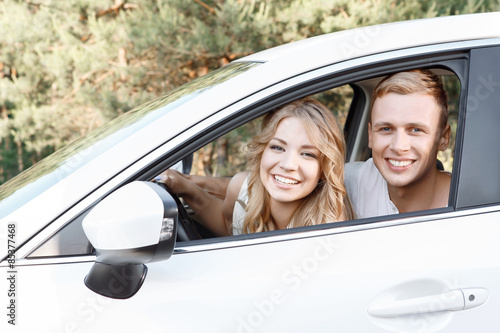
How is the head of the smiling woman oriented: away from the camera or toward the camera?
toward the camera

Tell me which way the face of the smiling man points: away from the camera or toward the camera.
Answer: toward the camera

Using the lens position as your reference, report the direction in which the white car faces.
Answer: facing to the left of the viewer
